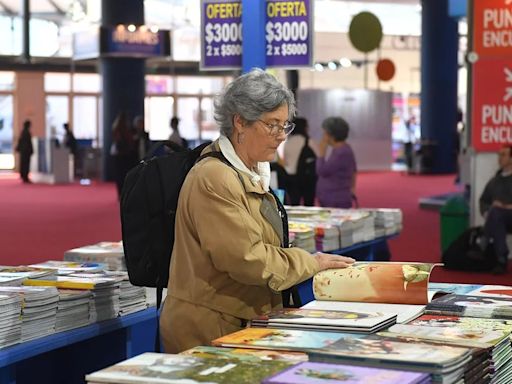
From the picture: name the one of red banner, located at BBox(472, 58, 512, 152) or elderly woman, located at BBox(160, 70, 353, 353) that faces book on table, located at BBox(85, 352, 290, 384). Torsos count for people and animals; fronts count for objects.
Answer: the red banner

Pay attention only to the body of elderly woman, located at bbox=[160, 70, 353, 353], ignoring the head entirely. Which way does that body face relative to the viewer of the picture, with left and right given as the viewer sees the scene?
facing to the right of the viewer

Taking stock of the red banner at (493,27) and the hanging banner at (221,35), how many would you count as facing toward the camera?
2

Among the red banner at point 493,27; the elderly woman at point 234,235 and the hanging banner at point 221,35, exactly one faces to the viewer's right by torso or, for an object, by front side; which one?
the elderly woman

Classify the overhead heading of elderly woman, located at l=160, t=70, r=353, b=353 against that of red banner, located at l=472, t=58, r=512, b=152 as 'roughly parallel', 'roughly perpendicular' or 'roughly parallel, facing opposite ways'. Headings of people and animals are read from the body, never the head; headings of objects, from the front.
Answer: roughly perpendicular

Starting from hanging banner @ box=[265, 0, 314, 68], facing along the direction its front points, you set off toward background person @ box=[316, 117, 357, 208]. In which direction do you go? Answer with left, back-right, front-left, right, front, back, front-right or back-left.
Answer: back

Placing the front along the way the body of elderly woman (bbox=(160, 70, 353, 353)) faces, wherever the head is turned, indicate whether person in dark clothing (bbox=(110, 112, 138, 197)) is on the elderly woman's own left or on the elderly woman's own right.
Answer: on the elderly woman's own left

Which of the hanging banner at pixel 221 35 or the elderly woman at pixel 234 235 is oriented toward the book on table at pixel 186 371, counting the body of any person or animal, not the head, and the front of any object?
the hanging banner
